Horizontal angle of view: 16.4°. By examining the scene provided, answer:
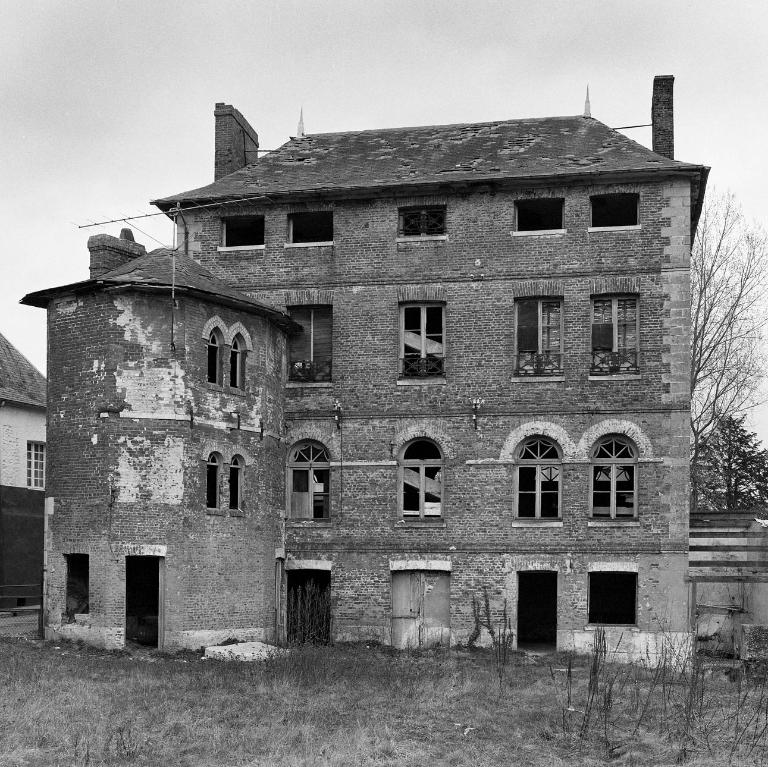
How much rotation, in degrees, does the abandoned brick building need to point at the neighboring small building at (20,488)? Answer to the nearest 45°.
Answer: approximately 135° to its right

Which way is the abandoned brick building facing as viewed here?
toward the camera
